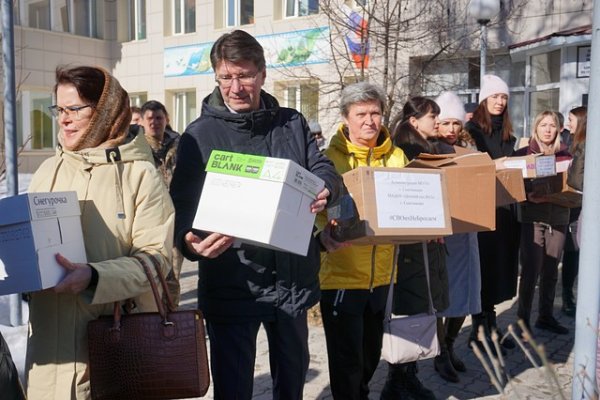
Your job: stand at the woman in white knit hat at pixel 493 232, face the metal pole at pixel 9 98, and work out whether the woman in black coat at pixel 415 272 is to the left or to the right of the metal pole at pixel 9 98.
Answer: left

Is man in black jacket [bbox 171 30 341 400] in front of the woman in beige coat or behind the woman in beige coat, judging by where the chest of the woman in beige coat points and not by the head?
behind

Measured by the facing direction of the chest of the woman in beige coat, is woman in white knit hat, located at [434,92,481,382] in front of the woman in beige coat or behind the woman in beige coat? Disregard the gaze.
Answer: behind

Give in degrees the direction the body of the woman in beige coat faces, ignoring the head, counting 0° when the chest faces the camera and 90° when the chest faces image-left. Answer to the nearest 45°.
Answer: approximately 45°

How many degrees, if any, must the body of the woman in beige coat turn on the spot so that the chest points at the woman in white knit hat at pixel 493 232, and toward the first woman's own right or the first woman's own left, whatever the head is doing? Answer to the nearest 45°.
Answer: approximately 180°

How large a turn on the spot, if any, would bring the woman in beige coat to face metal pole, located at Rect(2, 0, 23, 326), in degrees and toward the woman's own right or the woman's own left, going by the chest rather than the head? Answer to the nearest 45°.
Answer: approximately 135° to the woman's own right
